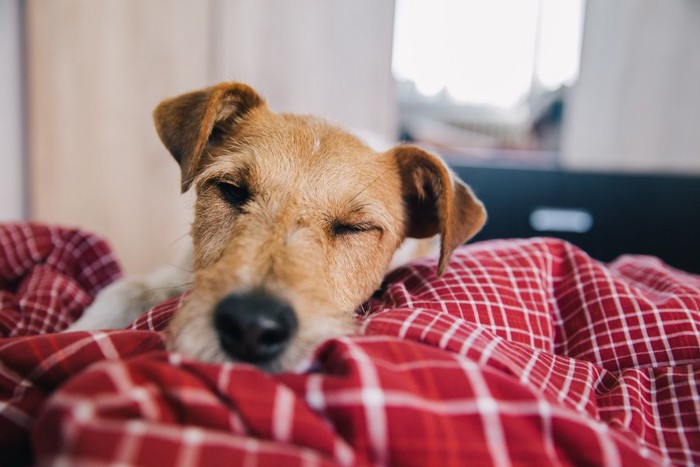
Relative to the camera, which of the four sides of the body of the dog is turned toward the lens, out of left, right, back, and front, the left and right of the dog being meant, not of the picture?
front

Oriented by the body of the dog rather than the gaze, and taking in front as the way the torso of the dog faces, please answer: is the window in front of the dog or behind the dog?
behind
